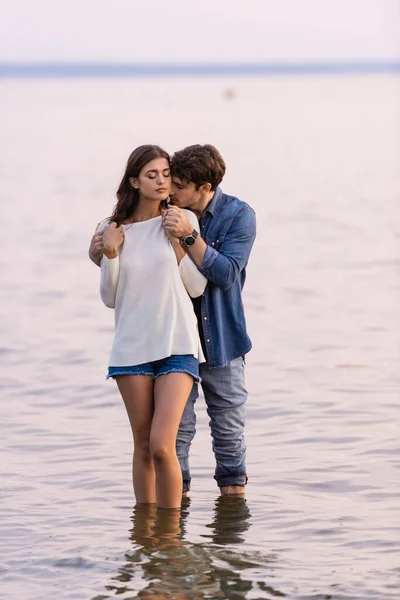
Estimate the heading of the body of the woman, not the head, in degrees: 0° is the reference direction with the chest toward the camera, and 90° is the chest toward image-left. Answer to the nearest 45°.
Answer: approximately 0°

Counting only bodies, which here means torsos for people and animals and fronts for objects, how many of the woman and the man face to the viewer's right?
0
